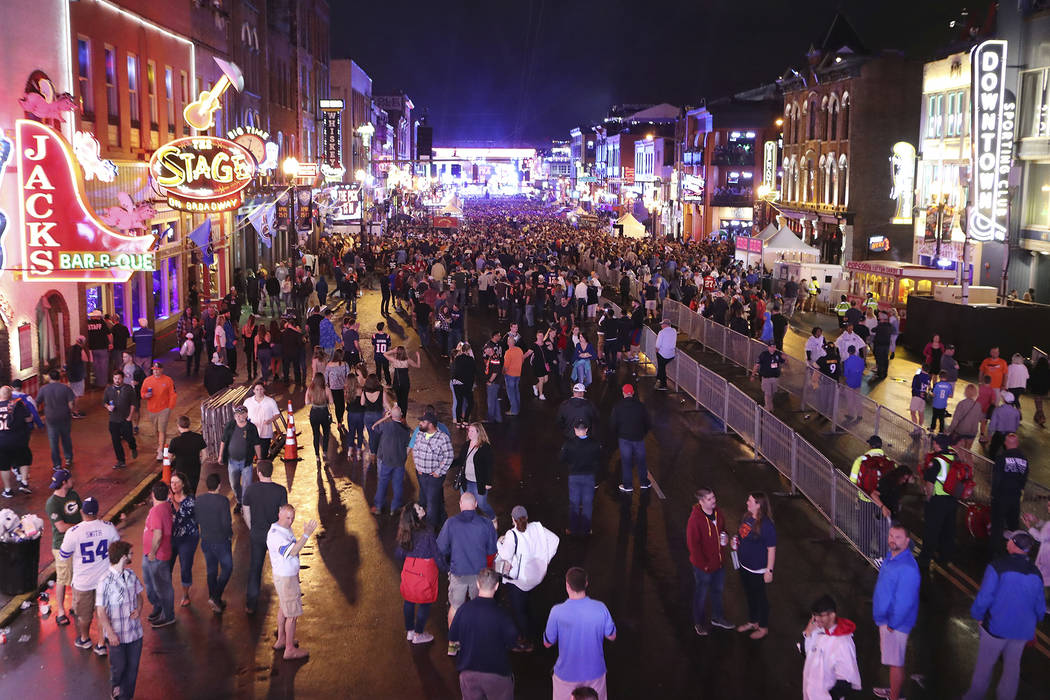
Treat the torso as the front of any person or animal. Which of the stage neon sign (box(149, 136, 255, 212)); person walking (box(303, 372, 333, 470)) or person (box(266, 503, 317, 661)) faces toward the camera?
the stage neon sign

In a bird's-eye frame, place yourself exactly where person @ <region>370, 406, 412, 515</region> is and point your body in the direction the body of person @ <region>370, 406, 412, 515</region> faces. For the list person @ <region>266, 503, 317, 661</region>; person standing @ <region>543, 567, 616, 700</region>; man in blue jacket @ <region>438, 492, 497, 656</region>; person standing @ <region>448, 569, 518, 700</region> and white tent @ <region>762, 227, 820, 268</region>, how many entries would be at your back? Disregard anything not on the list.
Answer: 4

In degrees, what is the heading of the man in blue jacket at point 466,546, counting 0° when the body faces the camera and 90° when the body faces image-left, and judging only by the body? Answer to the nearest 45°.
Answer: approximately 180°

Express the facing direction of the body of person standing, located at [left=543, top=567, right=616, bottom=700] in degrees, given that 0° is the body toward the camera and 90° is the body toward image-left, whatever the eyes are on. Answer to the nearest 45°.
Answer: approximately 180°

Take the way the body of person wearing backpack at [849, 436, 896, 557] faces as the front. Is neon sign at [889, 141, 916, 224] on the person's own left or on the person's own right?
on the person's own right

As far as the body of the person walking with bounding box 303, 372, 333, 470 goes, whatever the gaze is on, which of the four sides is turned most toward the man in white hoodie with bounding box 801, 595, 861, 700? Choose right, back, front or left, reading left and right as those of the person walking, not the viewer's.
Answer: back

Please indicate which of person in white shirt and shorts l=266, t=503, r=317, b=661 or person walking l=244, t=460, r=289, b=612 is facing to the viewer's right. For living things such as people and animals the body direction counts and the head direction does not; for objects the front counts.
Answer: person in white shirt and shorts l=266, t=503, r=317, b=661

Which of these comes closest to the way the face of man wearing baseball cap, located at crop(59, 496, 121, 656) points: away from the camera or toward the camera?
away from the camera

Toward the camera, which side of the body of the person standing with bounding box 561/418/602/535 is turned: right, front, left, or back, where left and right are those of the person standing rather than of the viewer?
back

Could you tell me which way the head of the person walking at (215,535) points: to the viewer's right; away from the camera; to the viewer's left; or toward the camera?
away from the camera

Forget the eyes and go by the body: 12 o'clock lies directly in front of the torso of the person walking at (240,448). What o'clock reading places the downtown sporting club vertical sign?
The downtown sporting club vertical sign is roughly at 8 o'clock from the person walking.

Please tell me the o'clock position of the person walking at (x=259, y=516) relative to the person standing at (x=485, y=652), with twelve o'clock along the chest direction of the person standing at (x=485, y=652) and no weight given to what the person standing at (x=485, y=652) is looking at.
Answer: the person walking at (x=259, y=516) is roughly at 11 o'clock from the person standing at (x=485, y=652).
